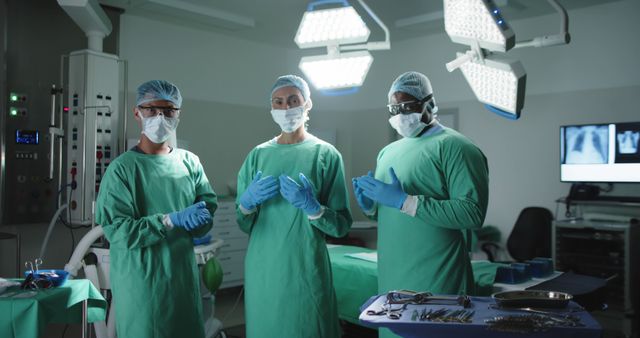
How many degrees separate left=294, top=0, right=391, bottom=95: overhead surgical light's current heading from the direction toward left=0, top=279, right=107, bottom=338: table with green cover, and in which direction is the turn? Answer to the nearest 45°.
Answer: approximately 45° to its right

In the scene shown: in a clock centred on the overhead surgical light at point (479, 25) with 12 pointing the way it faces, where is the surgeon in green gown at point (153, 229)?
The surgeon in green gown is roughly at 1 o'clock from the overhead surgical light.

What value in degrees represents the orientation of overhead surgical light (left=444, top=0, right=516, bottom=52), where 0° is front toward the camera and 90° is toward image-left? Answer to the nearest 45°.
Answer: approximately 45°

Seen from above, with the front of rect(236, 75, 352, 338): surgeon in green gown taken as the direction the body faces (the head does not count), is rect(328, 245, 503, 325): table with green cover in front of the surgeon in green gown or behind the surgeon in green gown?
behind

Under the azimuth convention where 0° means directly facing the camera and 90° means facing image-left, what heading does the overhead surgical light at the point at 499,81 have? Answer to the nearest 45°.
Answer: approximately 45°

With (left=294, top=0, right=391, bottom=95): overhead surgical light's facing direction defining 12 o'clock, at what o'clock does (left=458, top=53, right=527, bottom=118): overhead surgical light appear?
(left=458, top=53, right=527, bottom=118): overhead surgical light is roughly at 10 o'clock from (left=294, top=0, right=391, bottom=95): overhead surgical light.

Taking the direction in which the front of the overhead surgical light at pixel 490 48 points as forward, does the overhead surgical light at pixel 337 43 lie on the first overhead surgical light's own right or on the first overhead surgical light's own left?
on the first overhead surgical light's own right

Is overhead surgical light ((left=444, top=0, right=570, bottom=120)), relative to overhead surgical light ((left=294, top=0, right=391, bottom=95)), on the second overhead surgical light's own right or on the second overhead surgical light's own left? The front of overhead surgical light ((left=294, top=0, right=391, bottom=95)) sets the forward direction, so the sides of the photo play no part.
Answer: on the second overhead surgical light's own left
